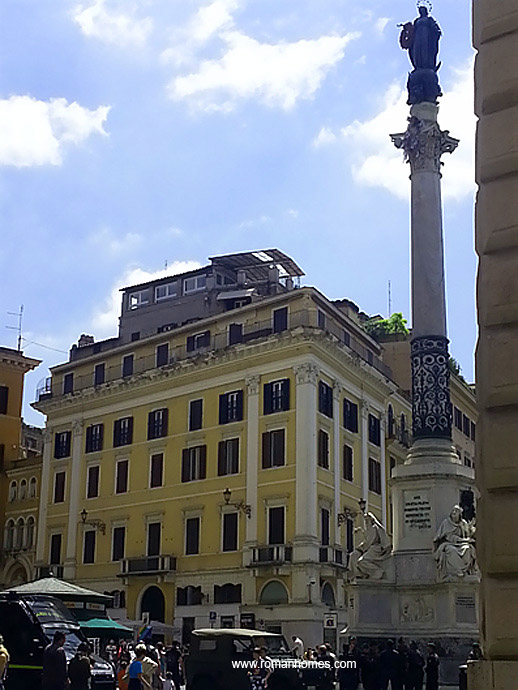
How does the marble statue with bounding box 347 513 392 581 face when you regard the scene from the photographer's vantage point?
facing to the left of the viewer

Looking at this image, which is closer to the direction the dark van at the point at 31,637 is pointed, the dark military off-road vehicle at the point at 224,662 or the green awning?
the dark military off-road vehicle

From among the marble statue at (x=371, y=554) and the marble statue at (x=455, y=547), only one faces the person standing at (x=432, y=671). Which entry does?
the marble statue at (x=455, y=547)

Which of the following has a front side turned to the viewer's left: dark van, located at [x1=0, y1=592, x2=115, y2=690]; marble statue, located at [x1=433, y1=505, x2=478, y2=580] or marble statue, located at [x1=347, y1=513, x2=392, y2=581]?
marble statue, located at [x1=347, y1=513, x2=392, y2=581]

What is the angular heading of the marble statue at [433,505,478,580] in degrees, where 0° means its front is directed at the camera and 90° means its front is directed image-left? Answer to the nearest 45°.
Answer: approximately 0°

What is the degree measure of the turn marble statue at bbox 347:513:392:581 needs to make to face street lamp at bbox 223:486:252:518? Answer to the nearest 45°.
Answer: approximately 90° to its right

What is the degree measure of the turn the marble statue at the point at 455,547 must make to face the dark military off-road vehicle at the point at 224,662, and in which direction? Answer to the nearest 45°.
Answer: approximately 45° to its right

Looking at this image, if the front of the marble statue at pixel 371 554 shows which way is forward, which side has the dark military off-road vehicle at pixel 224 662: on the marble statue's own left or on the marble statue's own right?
on the marble statue's own left

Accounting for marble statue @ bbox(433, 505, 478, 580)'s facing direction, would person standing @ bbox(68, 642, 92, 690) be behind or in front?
in front

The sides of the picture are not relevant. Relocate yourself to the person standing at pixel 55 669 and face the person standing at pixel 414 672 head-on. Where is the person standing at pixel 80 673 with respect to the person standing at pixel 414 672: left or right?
left
